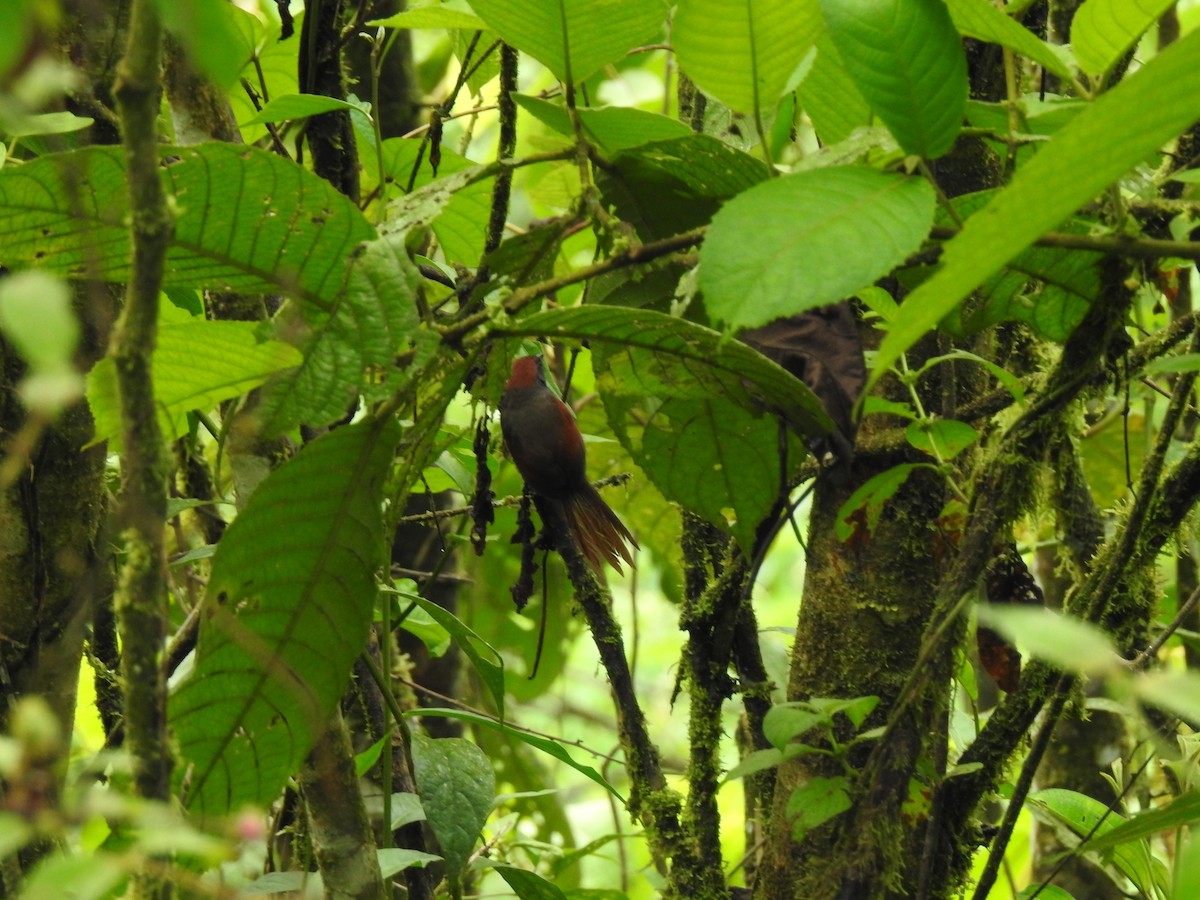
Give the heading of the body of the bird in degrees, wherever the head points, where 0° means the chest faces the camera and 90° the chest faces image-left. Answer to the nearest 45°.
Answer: approximately 135°
